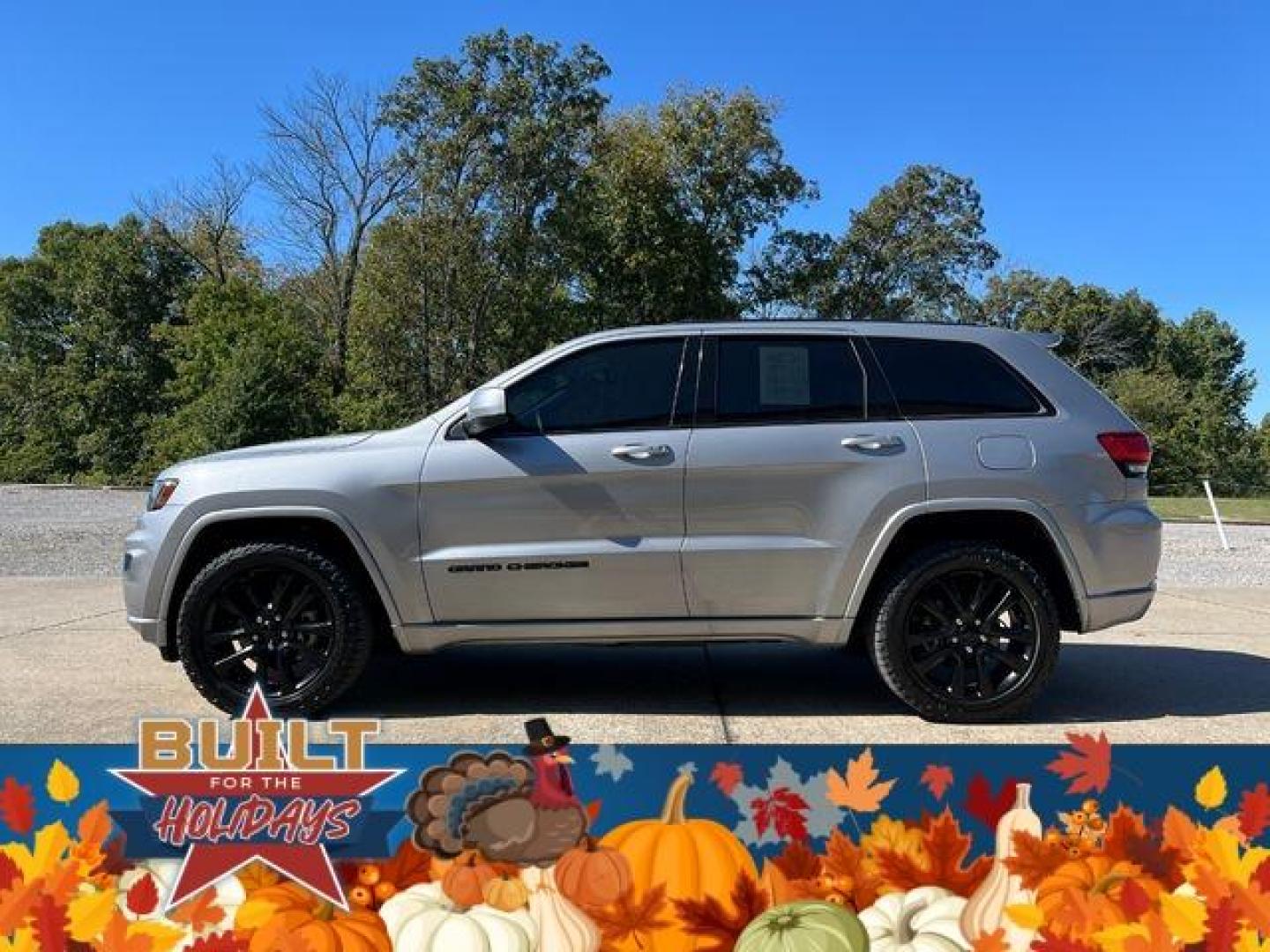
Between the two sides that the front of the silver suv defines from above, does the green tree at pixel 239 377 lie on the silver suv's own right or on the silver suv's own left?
on the silver suv's own right

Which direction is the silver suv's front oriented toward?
to the viewer's left

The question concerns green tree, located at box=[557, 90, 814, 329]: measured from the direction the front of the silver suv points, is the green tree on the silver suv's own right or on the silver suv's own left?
on the silver suv's own right

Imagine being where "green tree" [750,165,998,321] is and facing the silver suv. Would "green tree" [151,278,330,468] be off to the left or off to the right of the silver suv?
right

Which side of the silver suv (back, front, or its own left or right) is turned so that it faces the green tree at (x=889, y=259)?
right

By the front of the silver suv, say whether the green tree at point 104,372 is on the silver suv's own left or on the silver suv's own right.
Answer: on the silver suv's own right
